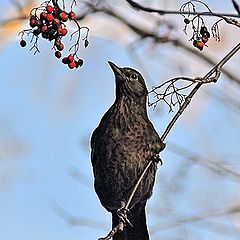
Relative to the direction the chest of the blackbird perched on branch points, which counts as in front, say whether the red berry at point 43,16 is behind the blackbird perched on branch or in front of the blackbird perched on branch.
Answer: in front

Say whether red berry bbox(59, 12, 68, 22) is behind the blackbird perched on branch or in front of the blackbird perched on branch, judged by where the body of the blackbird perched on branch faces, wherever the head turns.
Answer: in front

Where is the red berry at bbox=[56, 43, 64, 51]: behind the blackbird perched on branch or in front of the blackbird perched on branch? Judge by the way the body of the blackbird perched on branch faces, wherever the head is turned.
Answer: in front

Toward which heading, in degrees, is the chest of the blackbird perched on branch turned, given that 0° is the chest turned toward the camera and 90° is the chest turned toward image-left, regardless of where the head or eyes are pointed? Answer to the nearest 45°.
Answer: approximately 45°
